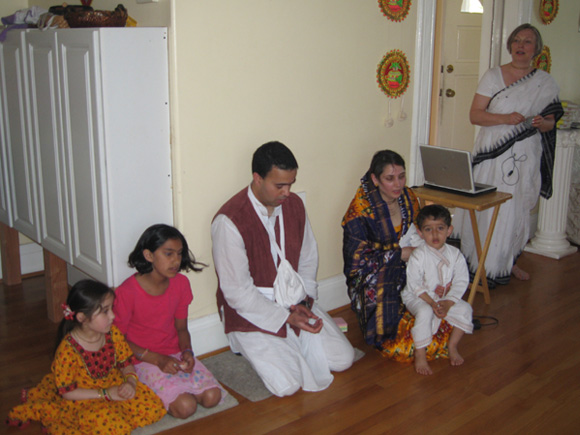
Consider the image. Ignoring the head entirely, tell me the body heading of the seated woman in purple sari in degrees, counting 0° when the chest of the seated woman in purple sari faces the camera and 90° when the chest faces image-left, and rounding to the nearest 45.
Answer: approximately 315°

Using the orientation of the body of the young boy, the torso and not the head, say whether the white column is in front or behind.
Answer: behind

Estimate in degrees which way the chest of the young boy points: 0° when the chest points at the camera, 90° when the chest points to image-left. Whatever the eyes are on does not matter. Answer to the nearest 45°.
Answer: approximately 0°

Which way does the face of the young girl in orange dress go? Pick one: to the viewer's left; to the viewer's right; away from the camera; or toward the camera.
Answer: to the viewer's right

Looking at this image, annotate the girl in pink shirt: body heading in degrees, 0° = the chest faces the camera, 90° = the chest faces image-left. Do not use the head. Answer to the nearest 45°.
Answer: approximately 315°

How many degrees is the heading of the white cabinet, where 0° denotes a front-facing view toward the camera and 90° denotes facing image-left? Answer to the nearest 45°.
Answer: approximately 45°
